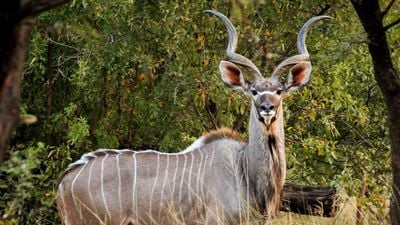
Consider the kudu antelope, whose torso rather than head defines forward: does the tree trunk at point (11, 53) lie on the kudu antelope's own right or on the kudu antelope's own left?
on the kudu antelope's own right

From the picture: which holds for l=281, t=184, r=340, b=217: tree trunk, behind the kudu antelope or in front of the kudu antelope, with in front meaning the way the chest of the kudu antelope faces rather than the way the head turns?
in front

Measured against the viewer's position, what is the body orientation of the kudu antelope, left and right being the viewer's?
facing to the right of the viewer
